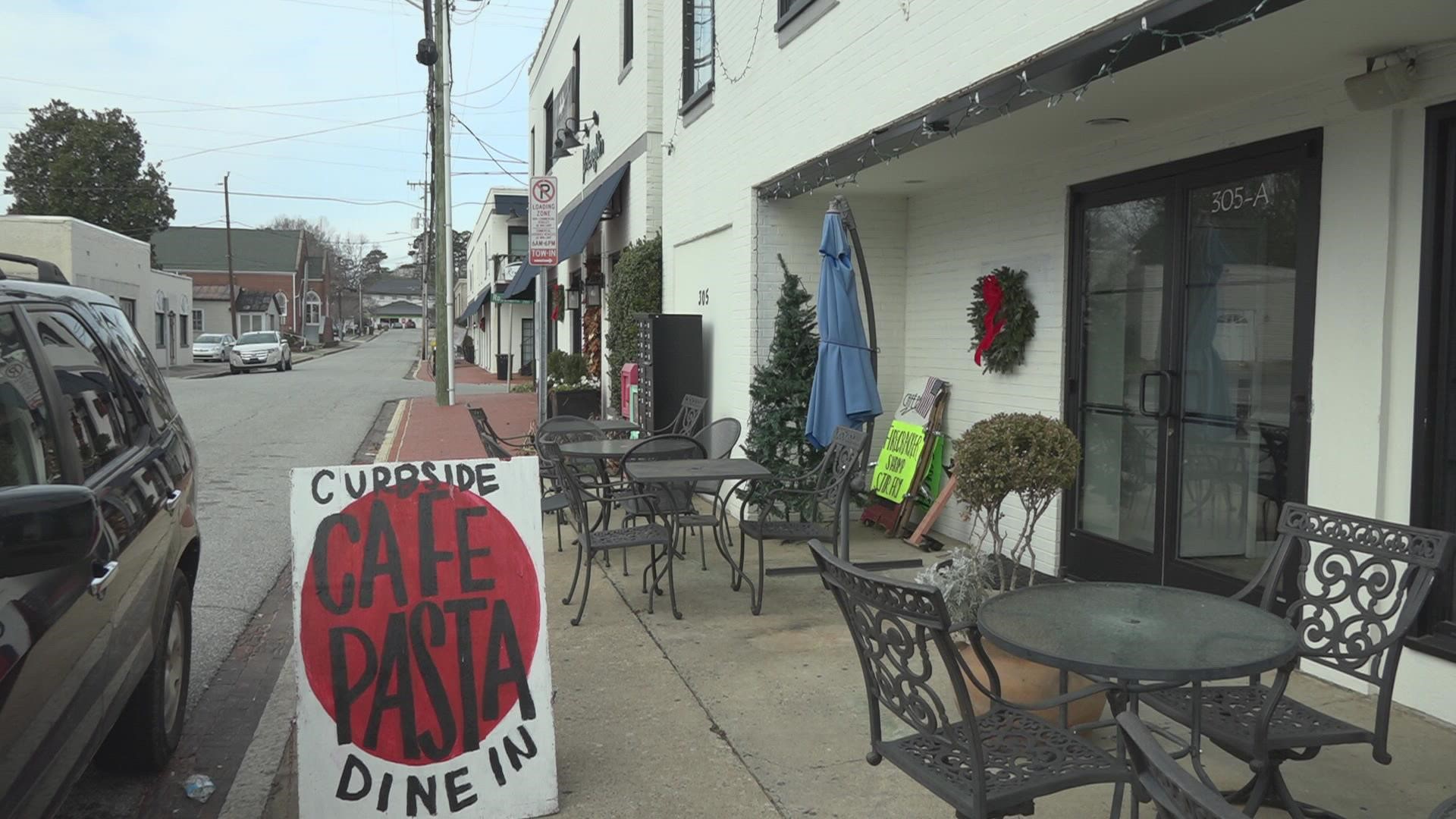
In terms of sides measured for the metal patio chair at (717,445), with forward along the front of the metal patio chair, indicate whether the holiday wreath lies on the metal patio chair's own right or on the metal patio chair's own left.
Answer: on the metal patio chair's own left

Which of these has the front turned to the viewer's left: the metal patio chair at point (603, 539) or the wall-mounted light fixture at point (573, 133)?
the wall-mounted light fixture

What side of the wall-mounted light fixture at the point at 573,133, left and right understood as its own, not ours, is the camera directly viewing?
left

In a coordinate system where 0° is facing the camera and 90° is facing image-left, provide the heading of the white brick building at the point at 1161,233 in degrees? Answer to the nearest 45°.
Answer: approximately 45°

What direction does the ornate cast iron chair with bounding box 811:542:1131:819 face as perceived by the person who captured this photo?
facing away from the viewer and to the right of the viewer

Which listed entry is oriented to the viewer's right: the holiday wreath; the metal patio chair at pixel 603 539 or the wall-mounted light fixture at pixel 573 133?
the metal patio chair

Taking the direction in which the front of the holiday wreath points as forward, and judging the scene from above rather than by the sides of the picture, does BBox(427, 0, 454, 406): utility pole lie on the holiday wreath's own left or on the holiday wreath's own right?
on the holiday wreath's own right

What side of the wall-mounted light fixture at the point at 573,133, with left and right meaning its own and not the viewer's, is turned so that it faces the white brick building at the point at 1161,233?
left

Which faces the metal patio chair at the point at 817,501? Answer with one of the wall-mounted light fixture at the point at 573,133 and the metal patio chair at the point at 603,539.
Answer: the metal patio chair at the point at 603,539

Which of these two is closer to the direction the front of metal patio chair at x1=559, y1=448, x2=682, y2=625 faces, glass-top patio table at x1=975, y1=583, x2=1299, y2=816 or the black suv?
the glass-top patio table

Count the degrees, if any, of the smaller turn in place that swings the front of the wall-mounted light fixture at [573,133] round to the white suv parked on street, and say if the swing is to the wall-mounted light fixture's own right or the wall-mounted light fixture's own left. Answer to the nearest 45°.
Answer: approximately 45° to the wall-mounted light fixture's own right

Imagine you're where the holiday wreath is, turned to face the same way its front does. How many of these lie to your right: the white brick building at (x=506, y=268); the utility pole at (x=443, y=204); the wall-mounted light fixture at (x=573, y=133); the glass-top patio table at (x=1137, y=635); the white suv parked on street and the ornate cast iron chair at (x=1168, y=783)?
4
